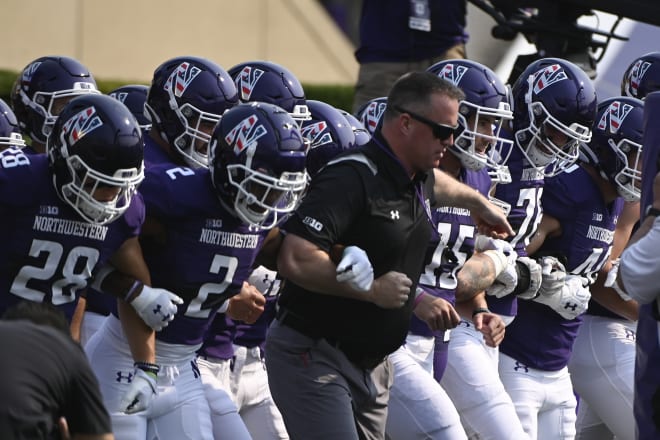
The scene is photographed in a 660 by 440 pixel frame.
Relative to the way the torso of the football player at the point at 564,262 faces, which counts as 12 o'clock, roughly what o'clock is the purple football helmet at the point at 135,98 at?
The purple football helmet is roughly at 4 o'clock from the football player.

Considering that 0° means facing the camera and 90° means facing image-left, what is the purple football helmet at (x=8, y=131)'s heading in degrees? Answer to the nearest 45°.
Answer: approximately 315°

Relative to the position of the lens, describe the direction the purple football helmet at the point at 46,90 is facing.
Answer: facing the viewer and to the right of the viewer

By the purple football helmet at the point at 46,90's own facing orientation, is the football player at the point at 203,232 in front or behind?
in front

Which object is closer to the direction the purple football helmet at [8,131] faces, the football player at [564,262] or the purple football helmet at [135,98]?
the football player

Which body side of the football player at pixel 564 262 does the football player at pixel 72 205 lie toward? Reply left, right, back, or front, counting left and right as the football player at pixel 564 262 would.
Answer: right

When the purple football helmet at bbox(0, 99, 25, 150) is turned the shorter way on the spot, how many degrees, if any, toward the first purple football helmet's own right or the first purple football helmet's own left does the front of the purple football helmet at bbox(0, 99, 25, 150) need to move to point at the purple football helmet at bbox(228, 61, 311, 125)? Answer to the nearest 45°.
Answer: approximately 45° to the first purple football helmet's own left

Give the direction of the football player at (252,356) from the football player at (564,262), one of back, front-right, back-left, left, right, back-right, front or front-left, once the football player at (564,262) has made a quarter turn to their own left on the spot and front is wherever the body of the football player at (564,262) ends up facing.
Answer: back

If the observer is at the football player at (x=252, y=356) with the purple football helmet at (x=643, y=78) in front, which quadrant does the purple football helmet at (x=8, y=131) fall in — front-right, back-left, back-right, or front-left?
back-left

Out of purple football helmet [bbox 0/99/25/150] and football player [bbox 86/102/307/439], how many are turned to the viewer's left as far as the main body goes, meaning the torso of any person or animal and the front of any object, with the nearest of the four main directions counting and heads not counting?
0

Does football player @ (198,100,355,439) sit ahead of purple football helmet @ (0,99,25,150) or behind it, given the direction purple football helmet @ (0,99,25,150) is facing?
ahead

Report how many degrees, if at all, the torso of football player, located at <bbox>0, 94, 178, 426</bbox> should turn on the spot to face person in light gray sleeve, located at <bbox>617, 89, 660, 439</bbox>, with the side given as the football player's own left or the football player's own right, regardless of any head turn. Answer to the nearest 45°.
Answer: approximately 45° to the football player's own left
